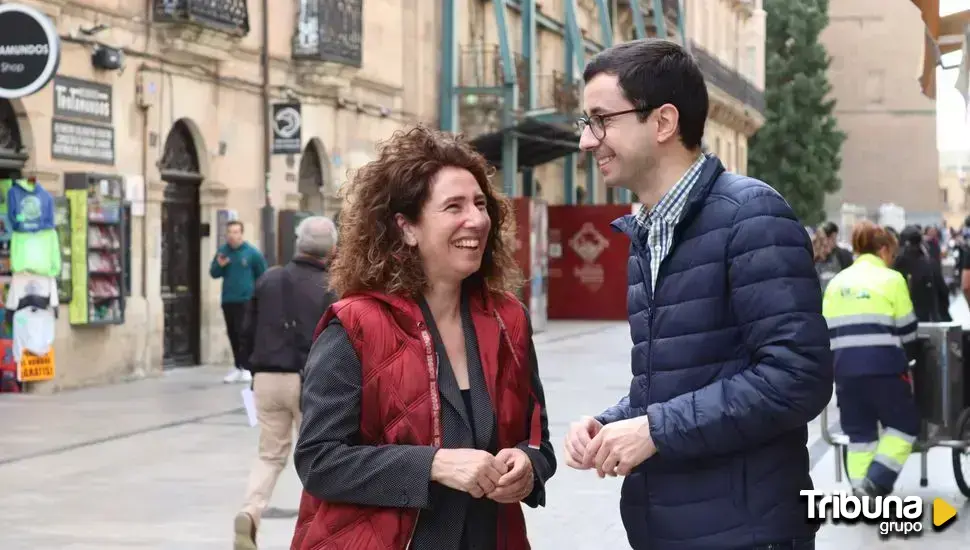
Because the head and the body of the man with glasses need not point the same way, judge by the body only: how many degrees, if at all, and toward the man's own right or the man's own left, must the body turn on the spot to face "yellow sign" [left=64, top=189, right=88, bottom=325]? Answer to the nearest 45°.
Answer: approximately 45° to the man's own right

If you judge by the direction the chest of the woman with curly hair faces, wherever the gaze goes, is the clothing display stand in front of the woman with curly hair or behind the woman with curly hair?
behind

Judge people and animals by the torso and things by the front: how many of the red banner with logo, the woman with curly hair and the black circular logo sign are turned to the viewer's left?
0

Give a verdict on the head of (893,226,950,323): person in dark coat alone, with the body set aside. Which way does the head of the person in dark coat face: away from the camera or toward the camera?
away from the camera

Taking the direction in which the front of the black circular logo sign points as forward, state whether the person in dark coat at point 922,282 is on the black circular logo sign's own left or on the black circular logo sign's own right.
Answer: on the black circular logo sign's own left

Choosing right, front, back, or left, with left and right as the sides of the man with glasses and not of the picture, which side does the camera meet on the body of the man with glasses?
left

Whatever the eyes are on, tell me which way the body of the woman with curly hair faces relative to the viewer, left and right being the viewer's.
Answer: facing the viewer and to the right of the viewer

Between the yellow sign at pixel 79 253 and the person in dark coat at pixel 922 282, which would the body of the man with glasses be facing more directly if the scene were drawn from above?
the yellow sign

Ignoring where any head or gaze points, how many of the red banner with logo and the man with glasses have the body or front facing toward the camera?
1

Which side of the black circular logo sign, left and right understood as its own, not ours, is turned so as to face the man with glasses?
front

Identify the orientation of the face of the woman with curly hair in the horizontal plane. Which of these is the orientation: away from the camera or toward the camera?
toward the camera

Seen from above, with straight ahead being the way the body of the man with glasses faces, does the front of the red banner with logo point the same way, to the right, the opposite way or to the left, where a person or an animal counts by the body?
to the left
